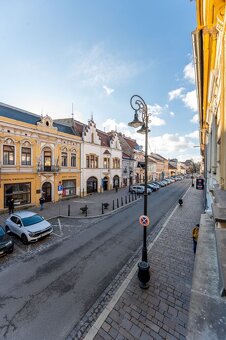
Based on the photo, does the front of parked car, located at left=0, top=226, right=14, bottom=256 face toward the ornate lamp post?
yes

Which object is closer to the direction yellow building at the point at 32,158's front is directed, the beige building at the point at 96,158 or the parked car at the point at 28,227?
the parked car

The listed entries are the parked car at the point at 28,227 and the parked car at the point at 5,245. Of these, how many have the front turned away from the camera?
0

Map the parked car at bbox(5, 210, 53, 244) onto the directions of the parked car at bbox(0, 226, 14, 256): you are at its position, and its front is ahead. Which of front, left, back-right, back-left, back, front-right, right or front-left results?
left

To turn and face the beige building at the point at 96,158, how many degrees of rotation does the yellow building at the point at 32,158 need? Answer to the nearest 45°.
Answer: approximately 90° to its left

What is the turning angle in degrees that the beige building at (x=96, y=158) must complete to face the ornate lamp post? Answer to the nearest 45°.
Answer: approximately 45° to its right

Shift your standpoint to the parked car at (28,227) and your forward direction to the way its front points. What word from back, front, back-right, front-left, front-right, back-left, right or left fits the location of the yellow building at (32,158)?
back-left

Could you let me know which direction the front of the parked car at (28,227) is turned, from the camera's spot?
facing the viewer and to the right of the viewer

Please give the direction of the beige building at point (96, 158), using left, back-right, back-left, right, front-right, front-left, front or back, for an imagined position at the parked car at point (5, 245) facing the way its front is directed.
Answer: left

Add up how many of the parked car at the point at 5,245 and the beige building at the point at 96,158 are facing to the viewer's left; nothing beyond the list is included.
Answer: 0

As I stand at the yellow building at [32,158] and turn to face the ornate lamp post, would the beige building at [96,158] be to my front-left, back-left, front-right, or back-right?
back-left
